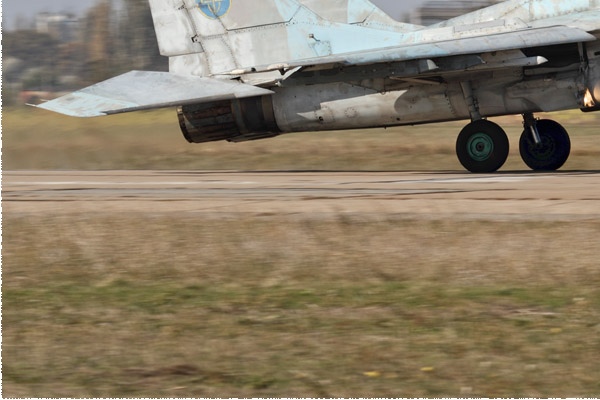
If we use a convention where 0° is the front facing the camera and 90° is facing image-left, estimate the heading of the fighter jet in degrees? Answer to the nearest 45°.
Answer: approximately 270°
